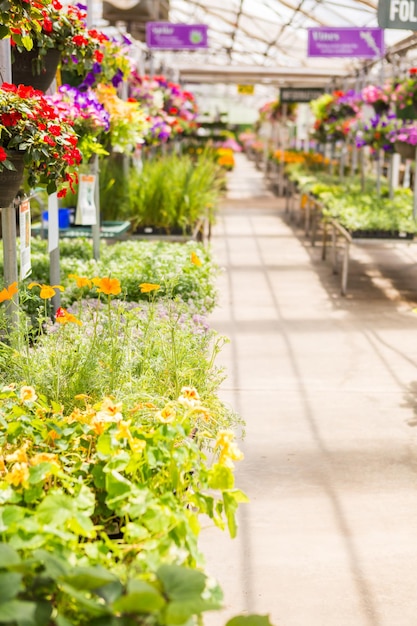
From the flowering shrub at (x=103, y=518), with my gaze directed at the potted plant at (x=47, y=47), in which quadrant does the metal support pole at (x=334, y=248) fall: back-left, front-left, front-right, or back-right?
front-right

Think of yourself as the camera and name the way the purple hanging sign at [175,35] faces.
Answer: facing the viewer

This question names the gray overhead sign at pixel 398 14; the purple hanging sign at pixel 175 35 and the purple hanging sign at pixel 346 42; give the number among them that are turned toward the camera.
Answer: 3

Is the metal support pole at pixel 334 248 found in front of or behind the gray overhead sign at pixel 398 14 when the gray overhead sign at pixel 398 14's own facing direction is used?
behind

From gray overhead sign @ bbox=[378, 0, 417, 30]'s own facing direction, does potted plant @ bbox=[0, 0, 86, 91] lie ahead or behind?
ahead

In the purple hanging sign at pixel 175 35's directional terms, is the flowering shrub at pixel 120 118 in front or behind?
in front

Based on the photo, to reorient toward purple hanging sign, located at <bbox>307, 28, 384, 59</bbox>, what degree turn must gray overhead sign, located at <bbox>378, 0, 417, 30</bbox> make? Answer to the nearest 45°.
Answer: approximately 180°

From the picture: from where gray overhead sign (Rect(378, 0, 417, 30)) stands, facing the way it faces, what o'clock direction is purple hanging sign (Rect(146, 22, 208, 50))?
The purple hanging sign is roughly at 5 o'clock from the gray overhead sign.

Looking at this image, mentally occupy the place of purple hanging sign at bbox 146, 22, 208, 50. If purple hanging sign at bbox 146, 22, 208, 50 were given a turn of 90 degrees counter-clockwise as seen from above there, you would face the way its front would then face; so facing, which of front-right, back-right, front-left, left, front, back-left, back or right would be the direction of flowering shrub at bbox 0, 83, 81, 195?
right

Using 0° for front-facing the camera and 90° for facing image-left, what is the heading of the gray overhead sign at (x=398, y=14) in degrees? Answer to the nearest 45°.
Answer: approximately 0°

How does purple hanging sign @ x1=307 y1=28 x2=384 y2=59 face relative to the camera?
toward the camera
